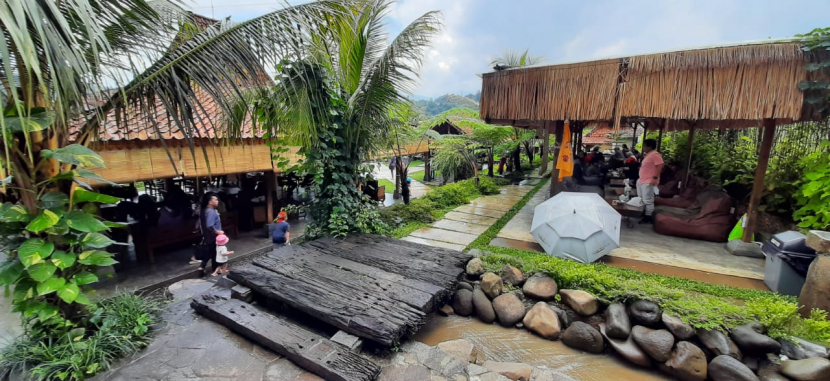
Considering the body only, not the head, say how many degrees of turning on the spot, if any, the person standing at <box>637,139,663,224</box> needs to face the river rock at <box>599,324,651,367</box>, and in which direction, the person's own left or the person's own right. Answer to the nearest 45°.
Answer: approximately 90° to the person's own left

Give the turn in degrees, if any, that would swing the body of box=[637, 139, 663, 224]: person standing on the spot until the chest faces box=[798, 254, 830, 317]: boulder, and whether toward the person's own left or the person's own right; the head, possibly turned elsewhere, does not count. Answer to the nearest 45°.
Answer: approximately 135° to the person's own left

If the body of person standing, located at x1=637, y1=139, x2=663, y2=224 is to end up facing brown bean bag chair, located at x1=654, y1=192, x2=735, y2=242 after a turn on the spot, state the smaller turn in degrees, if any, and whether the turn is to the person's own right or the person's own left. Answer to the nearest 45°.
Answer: approximately 135° to the person's own left

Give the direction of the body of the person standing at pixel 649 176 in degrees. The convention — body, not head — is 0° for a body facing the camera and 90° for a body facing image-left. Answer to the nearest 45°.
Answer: approximately 90°
